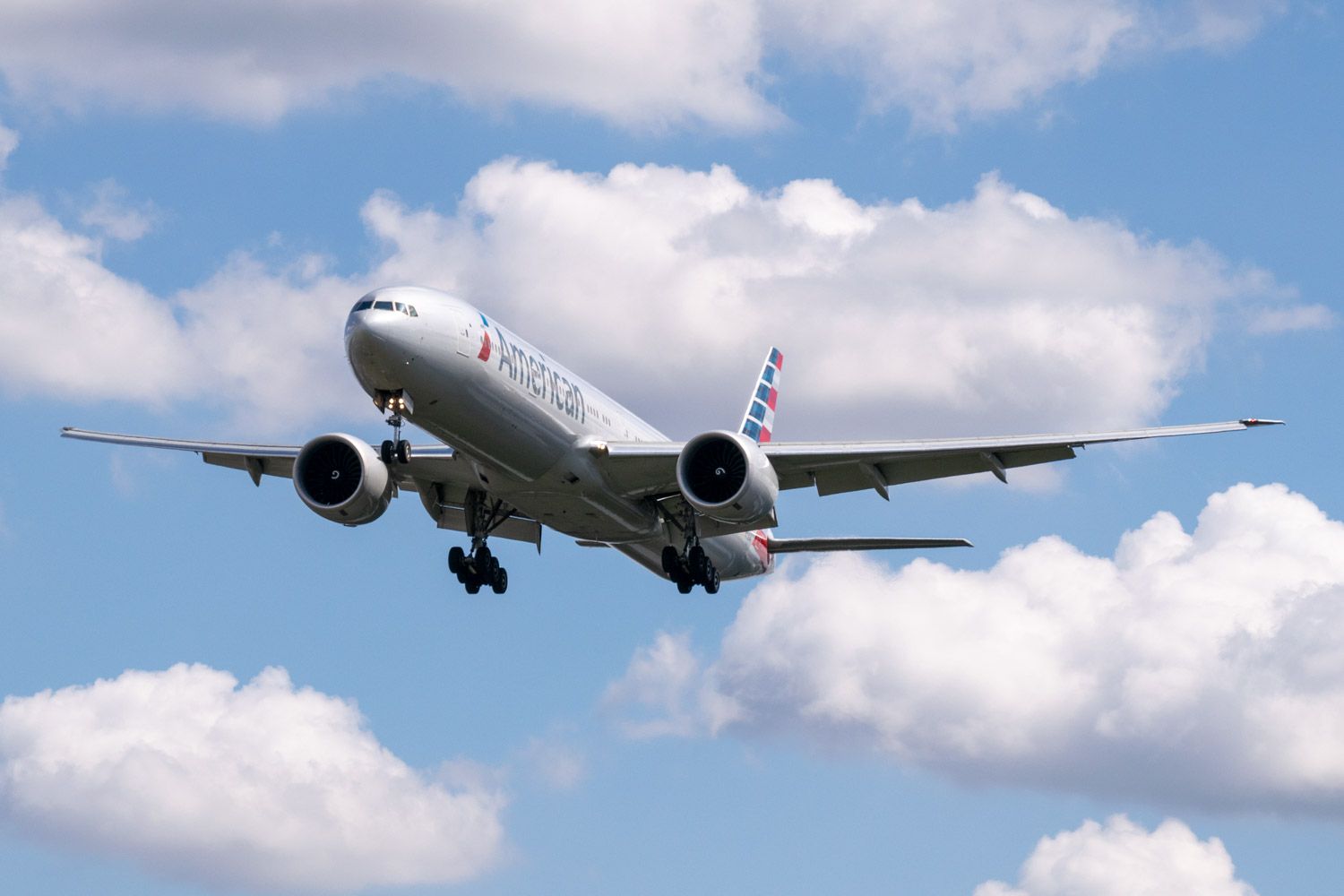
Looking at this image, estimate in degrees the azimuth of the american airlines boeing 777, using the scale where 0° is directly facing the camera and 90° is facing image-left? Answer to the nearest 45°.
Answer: approximately 45°
